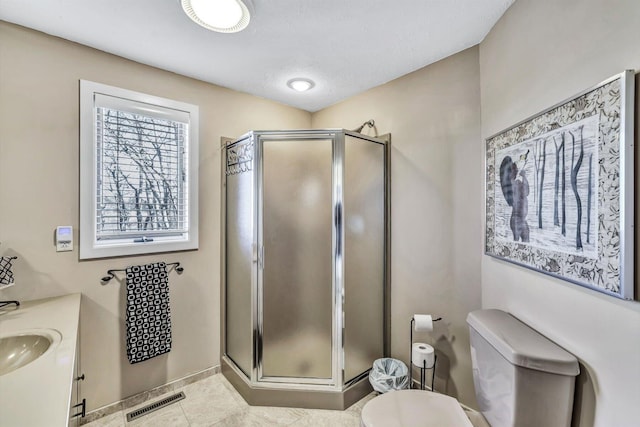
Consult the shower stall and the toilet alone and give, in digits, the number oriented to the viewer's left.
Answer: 1

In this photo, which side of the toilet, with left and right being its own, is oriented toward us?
left

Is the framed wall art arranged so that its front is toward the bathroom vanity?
yes

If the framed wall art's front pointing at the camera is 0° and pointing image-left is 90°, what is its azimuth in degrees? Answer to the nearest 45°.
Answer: approximately 45°

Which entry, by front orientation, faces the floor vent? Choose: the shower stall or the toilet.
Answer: the toilet

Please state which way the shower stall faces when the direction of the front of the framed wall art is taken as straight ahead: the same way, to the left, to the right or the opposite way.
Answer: to the left

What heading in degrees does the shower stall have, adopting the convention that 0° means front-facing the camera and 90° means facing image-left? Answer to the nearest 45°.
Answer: approximately 0°
